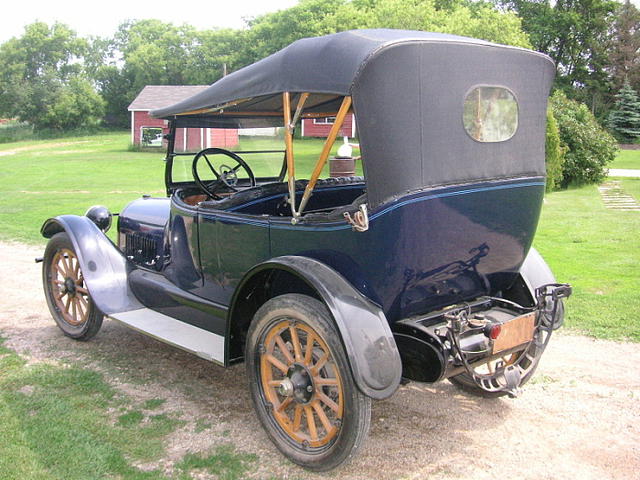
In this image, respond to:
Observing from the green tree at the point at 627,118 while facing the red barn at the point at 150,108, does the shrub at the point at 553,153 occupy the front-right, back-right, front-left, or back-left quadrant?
front-left

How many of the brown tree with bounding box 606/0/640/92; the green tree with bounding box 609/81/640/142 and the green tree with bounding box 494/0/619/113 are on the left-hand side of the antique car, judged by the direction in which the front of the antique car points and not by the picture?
0

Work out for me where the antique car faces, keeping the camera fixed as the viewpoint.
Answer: facing away from the viewer and to the left of the viewer

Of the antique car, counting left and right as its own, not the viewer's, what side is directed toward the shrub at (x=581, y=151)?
right

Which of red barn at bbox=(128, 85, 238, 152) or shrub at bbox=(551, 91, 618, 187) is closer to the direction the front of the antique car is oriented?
the red barn

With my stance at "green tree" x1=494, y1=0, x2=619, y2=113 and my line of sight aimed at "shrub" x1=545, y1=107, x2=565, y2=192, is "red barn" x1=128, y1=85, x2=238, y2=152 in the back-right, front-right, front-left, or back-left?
front-right

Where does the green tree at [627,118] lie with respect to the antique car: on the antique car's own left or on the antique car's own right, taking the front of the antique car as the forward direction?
on the antique car's own right

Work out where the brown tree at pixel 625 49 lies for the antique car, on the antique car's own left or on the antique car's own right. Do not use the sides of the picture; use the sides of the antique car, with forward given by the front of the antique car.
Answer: on the antique car's own right
